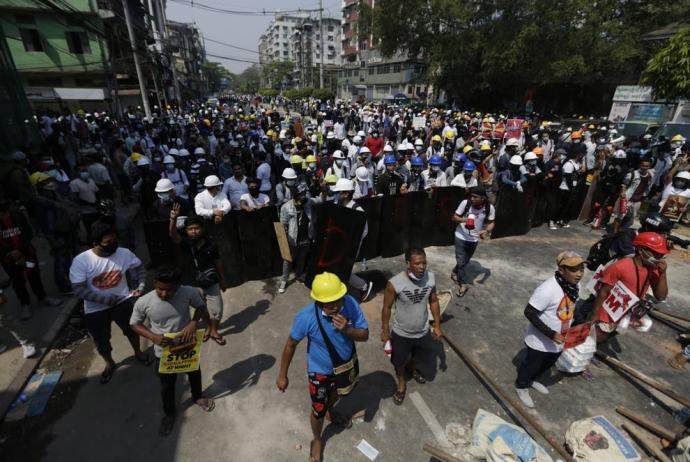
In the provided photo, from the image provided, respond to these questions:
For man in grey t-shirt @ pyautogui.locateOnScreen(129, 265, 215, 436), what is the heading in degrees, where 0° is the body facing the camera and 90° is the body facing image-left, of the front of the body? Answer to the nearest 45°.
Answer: approximately 0°

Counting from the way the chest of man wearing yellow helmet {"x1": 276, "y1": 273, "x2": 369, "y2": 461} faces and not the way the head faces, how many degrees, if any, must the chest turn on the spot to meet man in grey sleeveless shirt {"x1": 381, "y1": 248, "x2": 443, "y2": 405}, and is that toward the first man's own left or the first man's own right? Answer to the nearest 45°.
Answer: approximately 135° to the first man's own left

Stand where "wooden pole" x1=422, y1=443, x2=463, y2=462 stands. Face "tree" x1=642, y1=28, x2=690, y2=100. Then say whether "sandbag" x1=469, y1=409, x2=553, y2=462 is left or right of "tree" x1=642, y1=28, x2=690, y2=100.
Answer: right

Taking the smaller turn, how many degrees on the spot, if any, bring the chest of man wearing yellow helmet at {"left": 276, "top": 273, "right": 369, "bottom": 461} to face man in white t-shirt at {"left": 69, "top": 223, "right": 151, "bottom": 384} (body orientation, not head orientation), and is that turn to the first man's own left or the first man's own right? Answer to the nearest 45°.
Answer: approximately 135° to the first man's own right

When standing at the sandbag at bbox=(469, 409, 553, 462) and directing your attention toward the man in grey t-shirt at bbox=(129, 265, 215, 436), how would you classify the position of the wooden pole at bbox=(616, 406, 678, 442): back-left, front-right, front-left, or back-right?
back-right

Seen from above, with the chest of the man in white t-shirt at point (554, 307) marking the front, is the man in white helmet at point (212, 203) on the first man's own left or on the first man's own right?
on the first man's own right

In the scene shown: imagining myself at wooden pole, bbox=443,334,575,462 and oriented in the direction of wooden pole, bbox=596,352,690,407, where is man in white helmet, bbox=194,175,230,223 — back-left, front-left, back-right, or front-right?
back-left

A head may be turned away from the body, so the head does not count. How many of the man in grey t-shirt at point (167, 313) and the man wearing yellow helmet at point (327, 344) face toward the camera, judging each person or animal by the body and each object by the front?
2

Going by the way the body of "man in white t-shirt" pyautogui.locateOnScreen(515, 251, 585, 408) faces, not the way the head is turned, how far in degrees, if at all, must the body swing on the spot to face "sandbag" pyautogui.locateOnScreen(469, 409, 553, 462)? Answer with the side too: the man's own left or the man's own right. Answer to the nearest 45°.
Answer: approximately 45° to the man's own right

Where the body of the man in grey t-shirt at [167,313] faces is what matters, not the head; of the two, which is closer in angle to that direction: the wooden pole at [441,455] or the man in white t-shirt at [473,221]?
the wooden pole

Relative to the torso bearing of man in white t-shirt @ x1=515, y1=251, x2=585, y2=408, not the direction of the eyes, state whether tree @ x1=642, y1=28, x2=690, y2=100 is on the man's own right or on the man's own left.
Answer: on the man's own left
